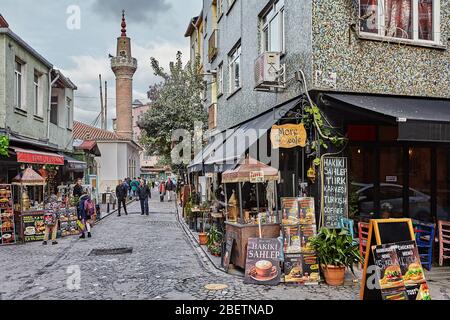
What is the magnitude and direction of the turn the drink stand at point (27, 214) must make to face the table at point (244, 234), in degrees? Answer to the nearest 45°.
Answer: approximately 45° to its left

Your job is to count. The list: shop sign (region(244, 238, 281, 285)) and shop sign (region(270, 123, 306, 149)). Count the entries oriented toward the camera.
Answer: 2

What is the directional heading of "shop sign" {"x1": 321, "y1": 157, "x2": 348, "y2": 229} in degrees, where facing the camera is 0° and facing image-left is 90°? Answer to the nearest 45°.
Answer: approximately 0°

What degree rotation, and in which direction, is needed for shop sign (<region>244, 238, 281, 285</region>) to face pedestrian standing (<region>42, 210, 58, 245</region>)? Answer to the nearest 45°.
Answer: approximately 135° to its right

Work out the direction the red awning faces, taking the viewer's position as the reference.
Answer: facing the viewer and to the right of the viewer

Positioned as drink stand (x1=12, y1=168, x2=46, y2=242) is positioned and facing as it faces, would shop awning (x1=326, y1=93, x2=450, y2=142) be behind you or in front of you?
in front

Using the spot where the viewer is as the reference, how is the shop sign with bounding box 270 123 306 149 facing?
facing the viewer

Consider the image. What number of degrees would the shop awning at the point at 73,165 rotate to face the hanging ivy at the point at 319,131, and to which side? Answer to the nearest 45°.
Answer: approximately 45° to its right

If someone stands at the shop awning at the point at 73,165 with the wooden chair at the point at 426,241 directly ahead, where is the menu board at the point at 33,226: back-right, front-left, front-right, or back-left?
front-right

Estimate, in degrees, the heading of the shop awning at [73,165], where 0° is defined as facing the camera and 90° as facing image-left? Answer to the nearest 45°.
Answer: approximately 315°

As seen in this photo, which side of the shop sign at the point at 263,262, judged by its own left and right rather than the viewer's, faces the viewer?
front

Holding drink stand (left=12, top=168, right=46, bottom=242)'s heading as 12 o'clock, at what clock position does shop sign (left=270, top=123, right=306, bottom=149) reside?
The shop sign is roughly at 11 o'clock from the drink stand.

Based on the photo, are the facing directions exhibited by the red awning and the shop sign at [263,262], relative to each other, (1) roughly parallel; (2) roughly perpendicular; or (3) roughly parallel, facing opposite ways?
roughly perpendicular
